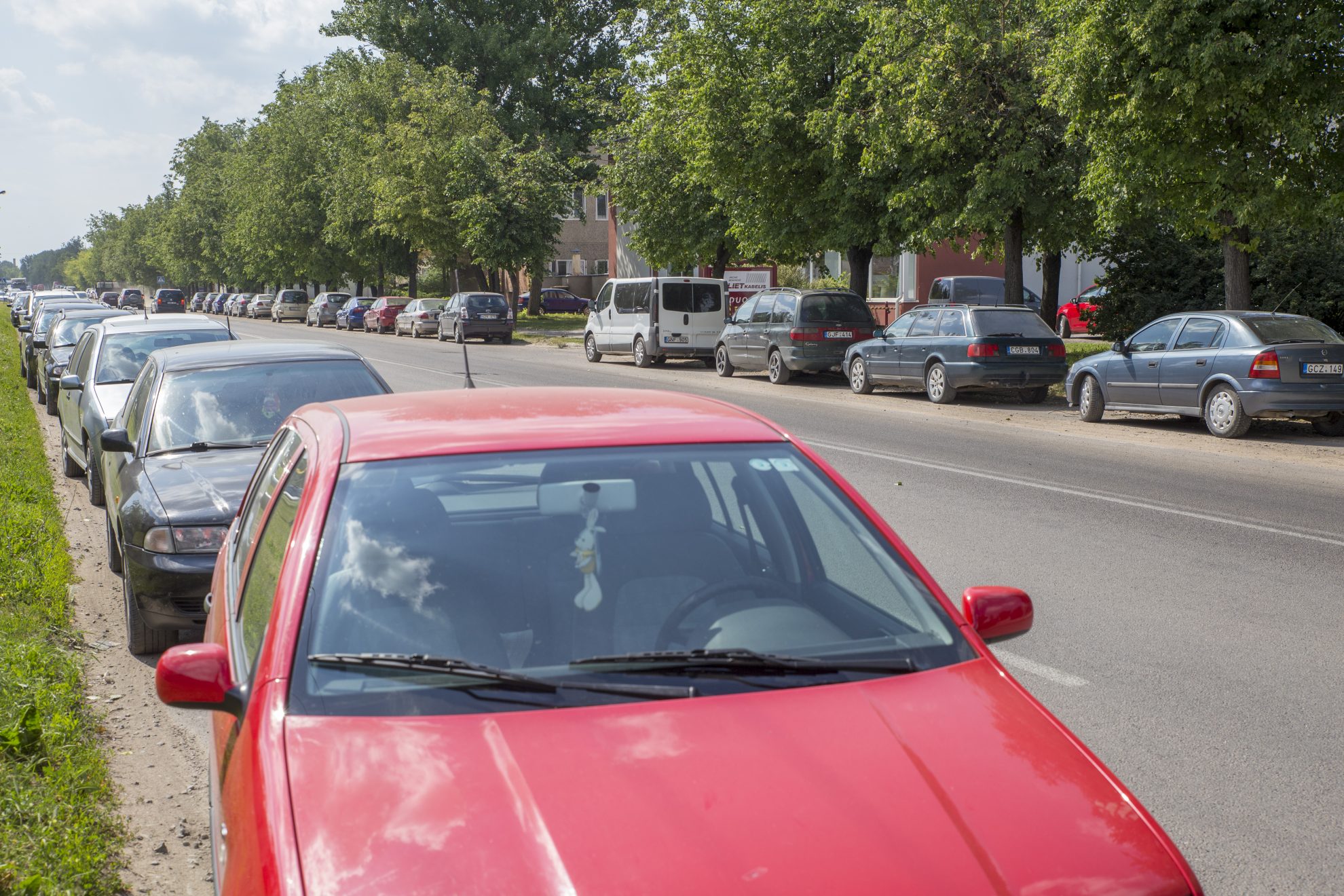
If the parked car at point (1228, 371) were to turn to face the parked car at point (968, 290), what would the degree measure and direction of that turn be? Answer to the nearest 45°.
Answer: approximately 45° to its right

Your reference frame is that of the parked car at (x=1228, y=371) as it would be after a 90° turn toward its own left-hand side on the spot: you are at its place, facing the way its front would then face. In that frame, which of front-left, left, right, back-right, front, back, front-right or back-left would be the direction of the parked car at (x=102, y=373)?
front

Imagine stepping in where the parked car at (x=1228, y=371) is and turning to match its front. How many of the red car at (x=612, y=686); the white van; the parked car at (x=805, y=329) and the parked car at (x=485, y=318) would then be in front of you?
3

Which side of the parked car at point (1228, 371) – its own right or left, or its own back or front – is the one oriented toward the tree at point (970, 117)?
front

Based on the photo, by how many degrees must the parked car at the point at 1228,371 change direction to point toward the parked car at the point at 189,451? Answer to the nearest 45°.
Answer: approximately 90° to its left

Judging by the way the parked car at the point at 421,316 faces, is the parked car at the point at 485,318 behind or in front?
behind

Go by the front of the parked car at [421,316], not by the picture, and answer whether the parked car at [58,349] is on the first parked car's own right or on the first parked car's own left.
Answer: on the first parked car's own left

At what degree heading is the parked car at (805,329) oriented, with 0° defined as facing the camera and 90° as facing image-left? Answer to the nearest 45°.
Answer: approximately 135°

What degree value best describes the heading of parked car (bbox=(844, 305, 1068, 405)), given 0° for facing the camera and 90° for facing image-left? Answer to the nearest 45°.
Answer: approximately 135°

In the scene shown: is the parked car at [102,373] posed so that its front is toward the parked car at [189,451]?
yes

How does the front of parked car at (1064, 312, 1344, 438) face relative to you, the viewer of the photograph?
facing away from the viewer and to the left of the viewer

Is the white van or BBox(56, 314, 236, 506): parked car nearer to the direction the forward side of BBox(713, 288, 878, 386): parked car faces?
the white van

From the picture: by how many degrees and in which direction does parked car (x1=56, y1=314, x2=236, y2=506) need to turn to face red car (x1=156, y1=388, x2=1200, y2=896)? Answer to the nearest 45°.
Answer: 0° — it already faces it

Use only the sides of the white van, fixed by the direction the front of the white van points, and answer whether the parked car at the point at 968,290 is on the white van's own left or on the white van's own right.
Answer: on the white van's own right
